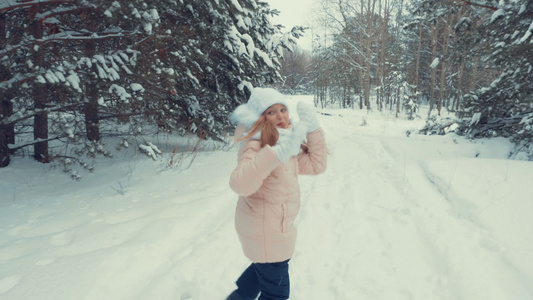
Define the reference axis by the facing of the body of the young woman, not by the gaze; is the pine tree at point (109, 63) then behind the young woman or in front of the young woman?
behind

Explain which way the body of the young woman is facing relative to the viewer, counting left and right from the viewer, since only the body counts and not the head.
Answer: facing the viewer and to the right of the viewer
